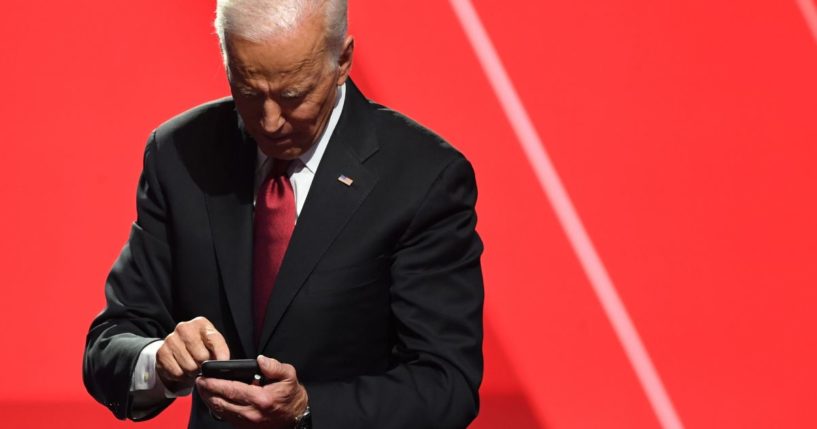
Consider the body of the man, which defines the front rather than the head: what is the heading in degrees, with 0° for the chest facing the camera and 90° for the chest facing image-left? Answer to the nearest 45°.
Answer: approximately 45°
